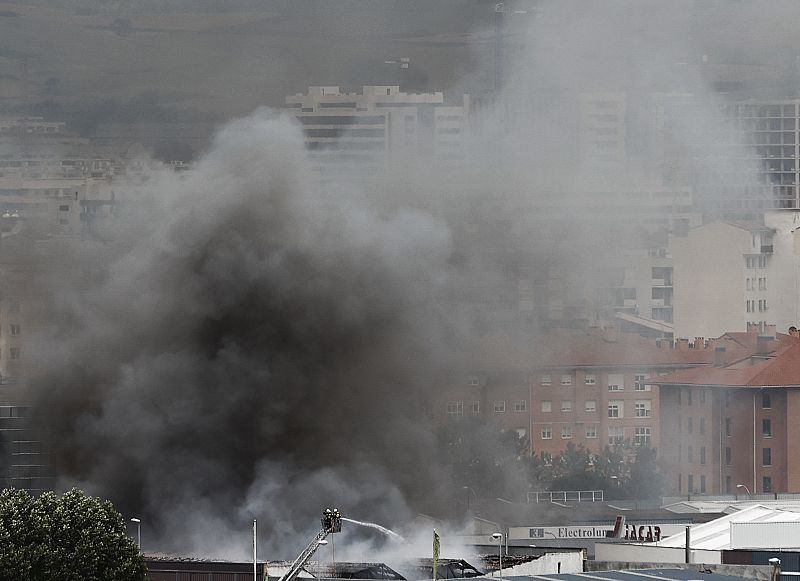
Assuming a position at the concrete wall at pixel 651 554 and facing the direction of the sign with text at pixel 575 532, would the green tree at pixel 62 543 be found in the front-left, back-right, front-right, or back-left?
back-left

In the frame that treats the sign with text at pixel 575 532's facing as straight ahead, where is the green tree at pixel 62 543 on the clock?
The green tree is roughly at 1 o'clock from the sign with text.

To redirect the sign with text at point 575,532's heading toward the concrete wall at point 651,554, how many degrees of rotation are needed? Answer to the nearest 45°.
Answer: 0° — it already faces it

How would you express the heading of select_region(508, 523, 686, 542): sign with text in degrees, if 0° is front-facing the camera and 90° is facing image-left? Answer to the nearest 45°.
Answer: approximately 0°
